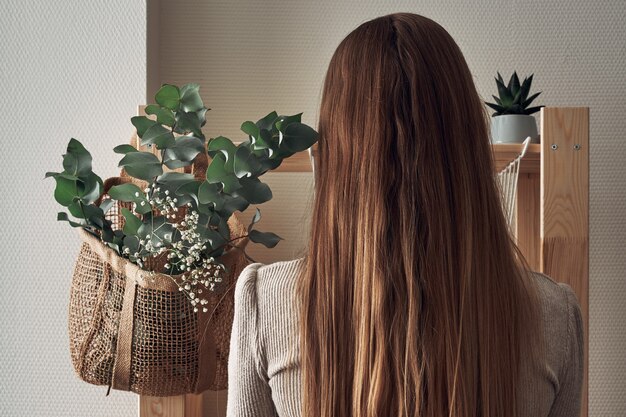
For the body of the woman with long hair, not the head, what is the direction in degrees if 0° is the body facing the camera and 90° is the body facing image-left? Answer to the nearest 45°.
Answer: approximately 180°

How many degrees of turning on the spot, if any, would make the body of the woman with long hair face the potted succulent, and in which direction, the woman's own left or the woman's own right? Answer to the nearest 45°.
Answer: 0° — they already face it
